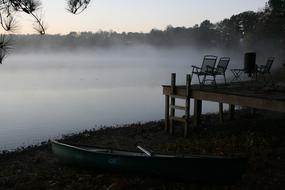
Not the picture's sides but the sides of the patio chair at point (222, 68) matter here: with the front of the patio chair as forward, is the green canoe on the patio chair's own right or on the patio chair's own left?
on the patio chair's own left

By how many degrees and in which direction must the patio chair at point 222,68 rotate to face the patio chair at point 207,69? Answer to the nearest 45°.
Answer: approximately 90° to its left

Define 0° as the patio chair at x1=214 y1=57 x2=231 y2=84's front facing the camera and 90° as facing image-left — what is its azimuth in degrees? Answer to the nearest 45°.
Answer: approximately 135°
